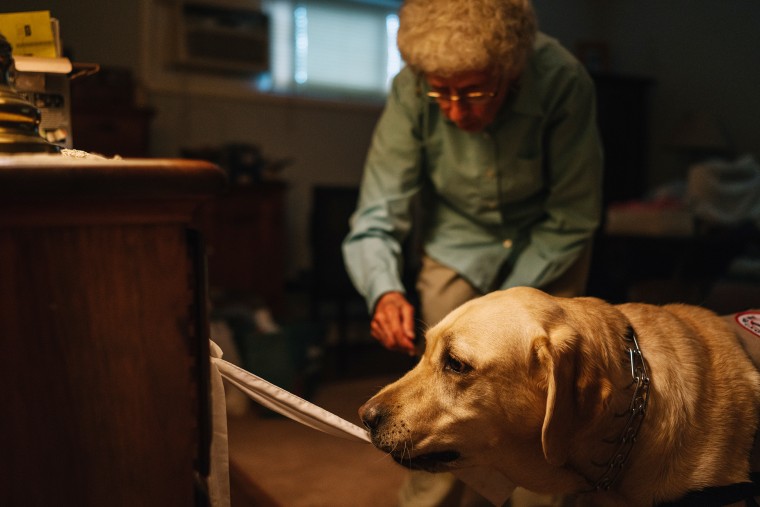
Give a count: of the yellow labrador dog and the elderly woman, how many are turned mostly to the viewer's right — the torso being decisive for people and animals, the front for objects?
0

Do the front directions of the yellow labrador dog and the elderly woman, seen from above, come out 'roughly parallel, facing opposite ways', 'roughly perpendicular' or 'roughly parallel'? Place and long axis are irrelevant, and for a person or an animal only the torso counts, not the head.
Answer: roughly perpendicular

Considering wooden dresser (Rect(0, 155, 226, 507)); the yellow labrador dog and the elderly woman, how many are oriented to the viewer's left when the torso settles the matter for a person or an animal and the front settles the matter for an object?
1

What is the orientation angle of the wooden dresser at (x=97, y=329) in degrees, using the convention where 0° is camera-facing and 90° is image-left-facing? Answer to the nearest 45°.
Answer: approximately 270°

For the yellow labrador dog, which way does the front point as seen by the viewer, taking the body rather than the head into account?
to the viewer's left

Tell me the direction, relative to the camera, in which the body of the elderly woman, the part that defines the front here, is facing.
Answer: toward the camera

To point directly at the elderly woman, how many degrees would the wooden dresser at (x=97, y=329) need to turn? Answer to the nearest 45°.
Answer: approximately 45° to its left

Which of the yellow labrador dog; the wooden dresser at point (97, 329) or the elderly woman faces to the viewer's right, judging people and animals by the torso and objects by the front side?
the wooden dresser

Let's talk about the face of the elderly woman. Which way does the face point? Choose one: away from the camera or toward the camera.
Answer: toward the camera

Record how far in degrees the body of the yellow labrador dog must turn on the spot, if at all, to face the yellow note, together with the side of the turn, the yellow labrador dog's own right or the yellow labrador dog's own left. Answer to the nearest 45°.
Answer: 0° — it already faces it
